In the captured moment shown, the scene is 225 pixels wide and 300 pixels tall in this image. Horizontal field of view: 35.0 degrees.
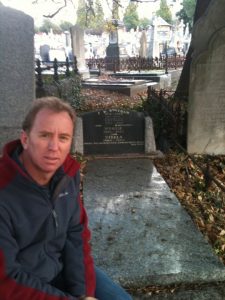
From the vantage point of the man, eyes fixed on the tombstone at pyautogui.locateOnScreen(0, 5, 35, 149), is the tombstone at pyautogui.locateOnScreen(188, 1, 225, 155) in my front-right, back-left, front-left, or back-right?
front-right

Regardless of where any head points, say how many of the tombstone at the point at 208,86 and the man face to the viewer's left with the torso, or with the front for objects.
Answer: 0

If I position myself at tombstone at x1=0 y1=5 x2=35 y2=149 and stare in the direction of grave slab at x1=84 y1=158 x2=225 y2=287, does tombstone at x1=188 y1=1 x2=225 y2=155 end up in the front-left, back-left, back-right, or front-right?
front-left

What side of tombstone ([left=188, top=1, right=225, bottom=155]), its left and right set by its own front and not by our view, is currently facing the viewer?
front

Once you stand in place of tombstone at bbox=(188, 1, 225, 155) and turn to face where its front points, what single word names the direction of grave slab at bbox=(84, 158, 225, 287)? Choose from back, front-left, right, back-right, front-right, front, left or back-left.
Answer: front

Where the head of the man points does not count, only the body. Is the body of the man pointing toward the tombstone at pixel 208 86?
no

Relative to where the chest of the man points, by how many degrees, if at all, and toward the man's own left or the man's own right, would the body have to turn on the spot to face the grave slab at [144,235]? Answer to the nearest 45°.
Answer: approximately 90° to the man's own left

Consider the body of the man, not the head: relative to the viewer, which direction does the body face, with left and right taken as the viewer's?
facing the viewer and to the right of the viewer

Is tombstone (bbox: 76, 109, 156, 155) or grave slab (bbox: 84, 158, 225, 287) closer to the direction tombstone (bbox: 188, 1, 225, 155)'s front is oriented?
the grave slab

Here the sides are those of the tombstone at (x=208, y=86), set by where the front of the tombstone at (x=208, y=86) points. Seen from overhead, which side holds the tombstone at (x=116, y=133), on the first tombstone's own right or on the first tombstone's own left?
on the first tombstone's own right

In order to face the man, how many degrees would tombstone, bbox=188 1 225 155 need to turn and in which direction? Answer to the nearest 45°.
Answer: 0° — it already faces them

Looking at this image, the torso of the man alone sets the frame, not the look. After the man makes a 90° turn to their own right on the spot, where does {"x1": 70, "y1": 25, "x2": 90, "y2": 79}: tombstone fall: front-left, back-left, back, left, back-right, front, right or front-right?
back-right

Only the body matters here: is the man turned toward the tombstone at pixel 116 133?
no
